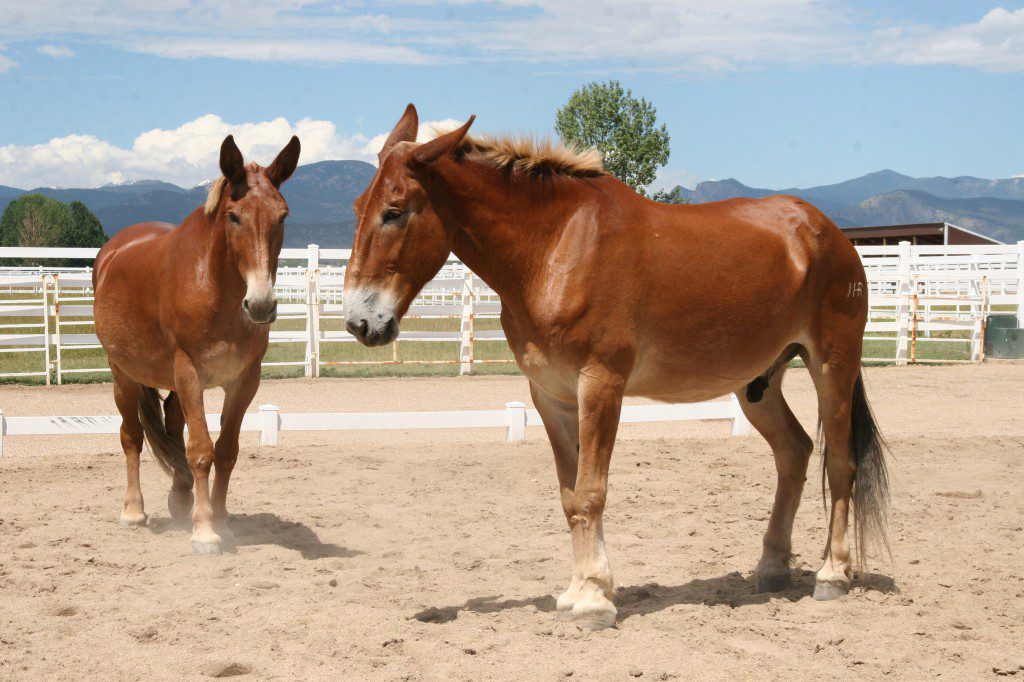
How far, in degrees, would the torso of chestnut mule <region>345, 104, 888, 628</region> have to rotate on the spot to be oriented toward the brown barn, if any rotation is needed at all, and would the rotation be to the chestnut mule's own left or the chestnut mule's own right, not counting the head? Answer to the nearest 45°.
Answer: approximately 135° to the chestnut mule's own right

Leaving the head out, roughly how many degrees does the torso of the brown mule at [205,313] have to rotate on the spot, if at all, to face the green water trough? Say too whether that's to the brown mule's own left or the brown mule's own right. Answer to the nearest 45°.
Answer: approximately 90° to the brown mule's own left

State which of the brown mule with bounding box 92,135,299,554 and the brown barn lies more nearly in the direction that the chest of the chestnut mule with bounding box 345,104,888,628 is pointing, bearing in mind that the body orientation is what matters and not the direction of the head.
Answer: the brown mule

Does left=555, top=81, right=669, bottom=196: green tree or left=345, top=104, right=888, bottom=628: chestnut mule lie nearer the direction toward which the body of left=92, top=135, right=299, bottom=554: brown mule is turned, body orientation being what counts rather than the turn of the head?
the chestnut mule

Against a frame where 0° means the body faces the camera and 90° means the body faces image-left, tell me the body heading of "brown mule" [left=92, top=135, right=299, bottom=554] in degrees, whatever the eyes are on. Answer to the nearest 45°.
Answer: approximately 315°

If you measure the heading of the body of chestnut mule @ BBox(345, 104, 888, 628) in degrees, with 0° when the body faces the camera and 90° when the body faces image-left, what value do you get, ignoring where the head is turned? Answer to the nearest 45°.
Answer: approximately 45°
